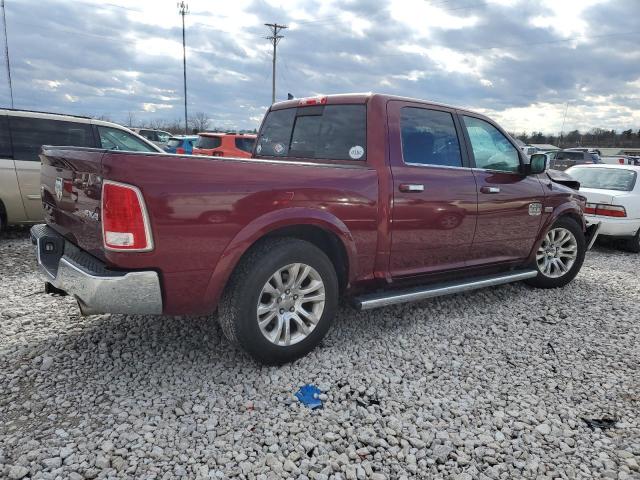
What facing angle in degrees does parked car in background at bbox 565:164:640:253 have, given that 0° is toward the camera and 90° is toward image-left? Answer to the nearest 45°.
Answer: approximately 225°

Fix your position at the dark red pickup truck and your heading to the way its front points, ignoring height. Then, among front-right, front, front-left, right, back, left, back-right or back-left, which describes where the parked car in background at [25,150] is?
left

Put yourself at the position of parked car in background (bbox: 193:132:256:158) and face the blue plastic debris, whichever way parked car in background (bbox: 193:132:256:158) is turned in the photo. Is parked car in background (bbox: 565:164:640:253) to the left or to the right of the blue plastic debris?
left

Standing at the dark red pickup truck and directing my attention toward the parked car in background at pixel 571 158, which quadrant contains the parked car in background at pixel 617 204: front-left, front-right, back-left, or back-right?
front-right

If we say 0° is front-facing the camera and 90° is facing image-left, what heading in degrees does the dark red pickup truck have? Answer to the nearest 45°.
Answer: approximately 225°

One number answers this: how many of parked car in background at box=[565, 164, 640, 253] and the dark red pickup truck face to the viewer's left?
0

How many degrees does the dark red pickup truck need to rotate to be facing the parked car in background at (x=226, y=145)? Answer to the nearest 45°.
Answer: approximately 45° to its left

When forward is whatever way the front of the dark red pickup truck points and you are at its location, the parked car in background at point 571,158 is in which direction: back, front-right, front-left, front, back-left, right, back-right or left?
front

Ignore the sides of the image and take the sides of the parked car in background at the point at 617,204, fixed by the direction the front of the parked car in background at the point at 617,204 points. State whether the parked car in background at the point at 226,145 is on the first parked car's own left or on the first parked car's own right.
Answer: on the first parked car's own left

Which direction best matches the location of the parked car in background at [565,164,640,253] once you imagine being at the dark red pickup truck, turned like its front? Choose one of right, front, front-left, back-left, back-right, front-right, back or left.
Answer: front
